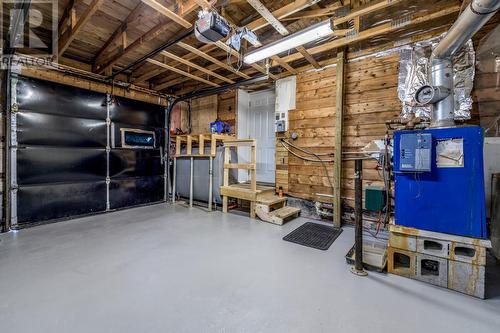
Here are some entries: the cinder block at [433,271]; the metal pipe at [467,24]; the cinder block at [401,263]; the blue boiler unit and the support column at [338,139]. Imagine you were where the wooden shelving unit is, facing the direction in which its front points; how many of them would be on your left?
5

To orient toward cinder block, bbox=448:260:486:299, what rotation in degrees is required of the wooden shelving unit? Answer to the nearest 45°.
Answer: approximately 90° to its left

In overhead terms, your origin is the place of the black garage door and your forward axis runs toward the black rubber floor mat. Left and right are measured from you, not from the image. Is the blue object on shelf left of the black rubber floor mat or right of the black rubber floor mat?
left

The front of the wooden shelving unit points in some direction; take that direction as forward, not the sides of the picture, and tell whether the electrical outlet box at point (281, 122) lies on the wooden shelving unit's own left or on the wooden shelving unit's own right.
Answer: on the wooden shelving unit's own left

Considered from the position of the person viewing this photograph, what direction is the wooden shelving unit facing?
facing the viewer and to the left of the viewer

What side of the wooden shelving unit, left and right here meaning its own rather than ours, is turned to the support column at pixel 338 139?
left

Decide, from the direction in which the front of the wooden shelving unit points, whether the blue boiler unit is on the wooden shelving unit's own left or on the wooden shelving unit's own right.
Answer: on the wooden shelving unit's own left

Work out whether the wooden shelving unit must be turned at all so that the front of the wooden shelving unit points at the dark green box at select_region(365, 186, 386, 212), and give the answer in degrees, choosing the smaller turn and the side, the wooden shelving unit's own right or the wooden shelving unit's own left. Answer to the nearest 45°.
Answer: approximately 90° to the wooden shelving unit's own left

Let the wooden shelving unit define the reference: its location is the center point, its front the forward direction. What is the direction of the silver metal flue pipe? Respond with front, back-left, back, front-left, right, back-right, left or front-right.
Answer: left

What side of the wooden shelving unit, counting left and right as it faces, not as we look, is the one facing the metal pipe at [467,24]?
left

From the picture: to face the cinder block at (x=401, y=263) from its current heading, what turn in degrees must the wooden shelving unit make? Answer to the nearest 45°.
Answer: approximately 90° to its left

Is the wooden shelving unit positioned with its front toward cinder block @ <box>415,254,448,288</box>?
no

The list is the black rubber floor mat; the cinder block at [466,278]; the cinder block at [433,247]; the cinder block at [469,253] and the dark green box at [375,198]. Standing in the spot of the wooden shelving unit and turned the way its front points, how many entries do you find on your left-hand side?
5

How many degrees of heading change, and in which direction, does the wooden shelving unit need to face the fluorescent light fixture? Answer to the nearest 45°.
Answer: approximately 90° to its left

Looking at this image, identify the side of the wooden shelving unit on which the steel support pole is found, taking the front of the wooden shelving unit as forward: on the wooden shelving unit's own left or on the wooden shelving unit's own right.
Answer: on the wooden shelving unit's own left

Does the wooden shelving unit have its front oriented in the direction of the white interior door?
no
